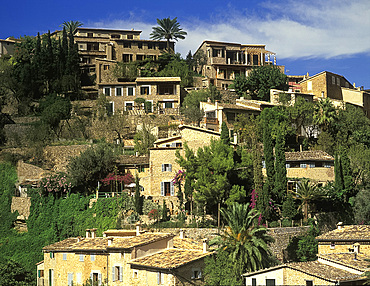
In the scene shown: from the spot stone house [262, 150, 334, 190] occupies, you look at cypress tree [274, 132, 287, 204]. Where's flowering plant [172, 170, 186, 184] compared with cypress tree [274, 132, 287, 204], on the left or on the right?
right

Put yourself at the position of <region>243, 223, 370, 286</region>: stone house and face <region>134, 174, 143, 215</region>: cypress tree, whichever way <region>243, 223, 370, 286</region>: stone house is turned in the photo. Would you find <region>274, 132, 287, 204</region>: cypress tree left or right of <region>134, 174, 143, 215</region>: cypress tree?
right

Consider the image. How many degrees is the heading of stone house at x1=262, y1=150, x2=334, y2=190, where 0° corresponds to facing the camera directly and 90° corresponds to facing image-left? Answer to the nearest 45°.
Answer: approximately 0°

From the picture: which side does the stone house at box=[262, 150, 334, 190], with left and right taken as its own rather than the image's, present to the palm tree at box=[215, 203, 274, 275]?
front

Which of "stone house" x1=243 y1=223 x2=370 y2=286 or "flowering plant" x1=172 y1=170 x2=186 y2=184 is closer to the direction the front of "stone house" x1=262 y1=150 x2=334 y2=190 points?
the stone house

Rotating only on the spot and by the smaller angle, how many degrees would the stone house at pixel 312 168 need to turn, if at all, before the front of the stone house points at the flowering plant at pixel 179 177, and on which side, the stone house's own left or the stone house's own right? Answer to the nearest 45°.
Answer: approximately 90° to the stone house's own right

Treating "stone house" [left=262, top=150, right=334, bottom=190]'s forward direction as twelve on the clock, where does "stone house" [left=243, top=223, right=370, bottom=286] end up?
"stone house" [left=243, top=223, right=370, bottom=286] is roughly at 12 o'clock from "stone house" [left=262, top=150, right=334, bottom=190].

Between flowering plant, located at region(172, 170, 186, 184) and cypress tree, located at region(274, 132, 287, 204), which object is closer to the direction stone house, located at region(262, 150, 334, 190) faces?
the cypress tree

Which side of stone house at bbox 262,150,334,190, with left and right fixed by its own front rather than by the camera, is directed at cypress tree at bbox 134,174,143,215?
right

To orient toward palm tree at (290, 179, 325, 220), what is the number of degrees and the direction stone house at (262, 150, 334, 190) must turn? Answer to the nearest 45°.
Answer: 0° — it already faces it
